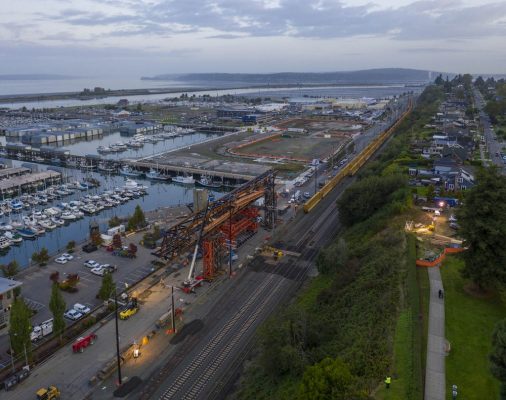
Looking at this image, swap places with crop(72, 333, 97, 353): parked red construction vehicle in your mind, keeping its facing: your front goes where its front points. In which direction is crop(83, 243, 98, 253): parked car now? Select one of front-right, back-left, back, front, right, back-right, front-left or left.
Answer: back-right

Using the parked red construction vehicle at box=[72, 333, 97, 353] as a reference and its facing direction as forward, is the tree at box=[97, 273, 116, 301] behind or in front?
behind

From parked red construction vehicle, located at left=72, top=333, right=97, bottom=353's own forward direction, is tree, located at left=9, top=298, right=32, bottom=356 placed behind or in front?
in front

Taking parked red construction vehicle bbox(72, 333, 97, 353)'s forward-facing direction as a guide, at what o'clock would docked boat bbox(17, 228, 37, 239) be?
The docked boat is roughly at 4 o'clock from the parked red construction vehicle.

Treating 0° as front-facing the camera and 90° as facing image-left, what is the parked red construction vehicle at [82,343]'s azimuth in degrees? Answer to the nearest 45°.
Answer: approximately 45°

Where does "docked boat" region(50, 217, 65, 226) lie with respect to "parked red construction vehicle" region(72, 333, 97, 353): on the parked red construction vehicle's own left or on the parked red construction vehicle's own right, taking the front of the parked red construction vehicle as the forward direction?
on the parked red construction vehicle's own right

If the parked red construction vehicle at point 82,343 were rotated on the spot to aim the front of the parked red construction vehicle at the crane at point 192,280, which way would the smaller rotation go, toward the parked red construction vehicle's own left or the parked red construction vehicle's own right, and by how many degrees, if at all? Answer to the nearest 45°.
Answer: approximately 180°

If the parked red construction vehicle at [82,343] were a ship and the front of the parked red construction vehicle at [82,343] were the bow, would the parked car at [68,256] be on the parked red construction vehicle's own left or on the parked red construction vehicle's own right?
on the parked red construction vehicle's own right

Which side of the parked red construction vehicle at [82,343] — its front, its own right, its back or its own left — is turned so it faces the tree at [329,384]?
left

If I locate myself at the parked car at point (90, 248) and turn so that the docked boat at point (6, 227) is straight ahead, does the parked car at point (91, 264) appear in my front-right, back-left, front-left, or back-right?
back-left
